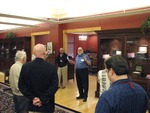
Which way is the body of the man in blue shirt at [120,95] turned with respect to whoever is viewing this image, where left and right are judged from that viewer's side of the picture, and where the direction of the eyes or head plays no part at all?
facing away from the viewer and to the left of the viewer

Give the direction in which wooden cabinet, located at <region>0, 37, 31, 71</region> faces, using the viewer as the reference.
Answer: facing the viewer and to the right of the viewer

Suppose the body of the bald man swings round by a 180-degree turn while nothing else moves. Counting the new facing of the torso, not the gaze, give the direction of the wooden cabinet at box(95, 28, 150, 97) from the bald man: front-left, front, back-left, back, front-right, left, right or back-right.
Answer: back-left

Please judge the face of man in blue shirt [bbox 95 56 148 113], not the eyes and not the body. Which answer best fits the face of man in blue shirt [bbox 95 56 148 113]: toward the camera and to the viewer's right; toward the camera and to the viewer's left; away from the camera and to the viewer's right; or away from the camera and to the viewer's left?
away from the camera and to the viewer's left

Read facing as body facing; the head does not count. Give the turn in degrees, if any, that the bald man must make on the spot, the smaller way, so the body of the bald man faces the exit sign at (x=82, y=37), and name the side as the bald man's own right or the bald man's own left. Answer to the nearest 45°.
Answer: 0° — they already face it

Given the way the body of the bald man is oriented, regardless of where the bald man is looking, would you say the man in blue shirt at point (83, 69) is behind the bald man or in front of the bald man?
in front

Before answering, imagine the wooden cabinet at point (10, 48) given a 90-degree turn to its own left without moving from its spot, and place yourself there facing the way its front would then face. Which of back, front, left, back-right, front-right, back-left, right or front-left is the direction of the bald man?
front-right

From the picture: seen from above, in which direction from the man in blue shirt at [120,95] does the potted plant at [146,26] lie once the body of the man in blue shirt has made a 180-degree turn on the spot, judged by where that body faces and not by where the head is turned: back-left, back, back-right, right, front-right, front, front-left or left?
back-left

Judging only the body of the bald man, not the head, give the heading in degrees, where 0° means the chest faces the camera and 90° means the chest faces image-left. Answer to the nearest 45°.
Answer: approximately 180°

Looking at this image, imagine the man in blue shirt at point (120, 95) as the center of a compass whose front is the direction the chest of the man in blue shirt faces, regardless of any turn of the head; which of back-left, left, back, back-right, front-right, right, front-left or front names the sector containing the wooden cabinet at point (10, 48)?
front

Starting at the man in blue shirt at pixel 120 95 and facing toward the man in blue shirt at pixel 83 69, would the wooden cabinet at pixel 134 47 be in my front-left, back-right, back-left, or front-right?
front-right

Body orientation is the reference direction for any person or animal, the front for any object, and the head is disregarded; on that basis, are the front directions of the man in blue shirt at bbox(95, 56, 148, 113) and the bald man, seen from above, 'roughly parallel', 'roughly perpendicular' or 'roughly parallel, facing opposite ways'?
roughly parallel

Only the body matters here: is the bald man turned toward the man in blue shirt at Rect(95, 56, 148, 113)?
no
